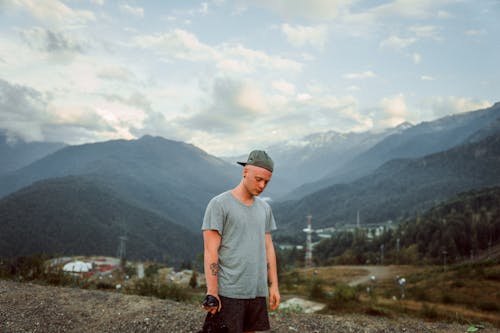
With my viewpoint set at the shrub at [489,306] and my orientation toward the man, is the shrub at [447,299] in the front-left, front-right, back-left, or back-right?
back-right

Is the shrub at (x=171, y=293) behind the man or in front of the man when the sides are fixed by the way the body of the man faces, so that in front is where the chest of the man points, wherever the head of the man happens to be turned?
behind

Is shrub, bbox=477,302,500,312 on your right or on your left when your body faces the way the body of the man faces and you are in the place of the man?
on your left

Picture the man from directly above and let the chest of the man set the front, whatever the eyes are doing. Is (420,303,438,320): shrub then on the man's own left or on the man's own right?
on the man's own left

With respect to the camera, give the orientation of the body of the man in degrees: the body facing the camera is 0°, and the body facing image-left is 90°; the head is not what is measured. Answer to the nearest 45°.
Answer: approximately 315°

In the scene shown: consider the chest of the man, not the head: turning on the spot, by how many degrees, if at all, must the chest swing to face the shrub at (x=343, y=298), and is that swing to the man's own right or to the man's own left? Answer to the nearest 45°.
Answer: approximately 135° to the man's own left
